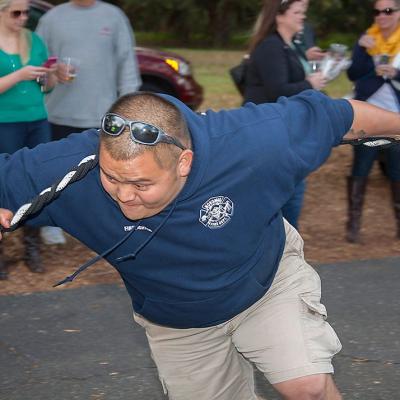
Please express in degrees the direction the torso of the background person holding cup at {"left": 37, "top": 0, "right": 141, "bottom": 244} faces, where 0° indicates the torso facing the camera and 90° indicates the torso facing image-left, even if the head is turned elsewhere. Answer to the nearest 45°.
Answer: approximately 0°

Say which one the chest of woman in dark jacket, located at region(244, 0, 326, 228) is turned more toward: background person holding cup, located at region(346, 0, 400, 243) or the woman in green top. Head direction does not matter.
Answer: the background person holding cup

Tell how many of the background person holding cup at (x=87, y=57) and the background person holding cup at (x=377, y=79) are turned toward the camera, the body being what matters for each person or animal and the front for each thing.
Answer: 2

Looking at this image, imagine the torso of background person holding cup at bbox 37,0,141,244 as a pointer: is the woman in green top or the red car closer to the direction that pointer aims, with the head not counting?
the woman in green top

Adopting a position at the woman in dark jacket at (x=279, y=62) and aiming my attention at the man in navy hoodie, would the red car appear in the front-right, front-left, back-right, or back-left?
back-right

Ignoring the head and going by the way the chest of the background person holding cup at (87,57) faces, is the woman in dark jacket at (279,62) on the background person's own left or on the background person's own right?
on the background person's own left

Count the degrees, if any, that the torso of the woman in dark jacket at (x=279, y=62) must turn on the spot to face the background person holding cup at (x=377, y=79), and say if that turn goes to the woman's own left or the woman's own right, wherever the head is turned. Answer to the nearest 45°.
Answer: approximately 45° to the woman's own left
